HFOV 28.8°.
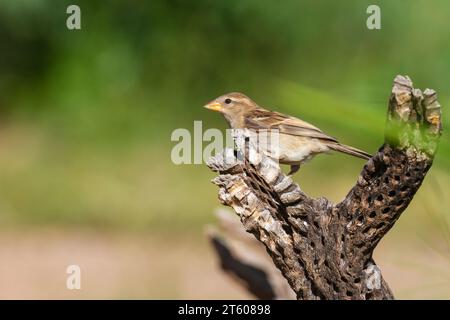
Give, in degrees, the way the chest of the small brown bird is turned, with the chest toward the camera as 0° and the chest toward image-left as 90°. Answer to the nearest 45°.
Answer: approximately 90°
